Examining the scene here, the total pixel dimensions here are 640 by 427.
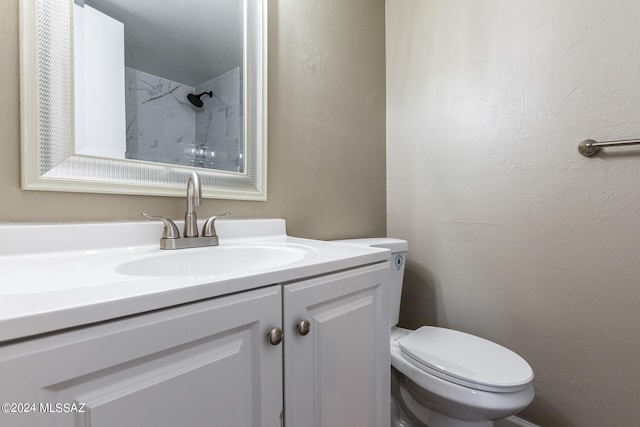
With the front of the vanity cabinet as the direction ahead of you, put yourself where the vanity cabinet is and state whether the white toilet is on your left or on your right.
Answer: on your left

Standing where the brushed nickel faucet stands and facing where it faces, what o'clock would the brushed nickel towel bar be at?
The brushed nickel towel bar is roughly at 11 o'clock from the brushed nickel faucet.

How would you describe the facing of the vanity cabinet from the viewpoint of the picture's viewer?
facing the viewer and to the right of the viewer

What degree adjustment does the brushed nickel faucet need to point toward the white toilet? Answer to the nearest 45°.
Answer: approximately 45° to its left

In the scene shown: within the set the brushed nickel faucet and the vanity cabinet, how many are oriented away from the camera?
0
